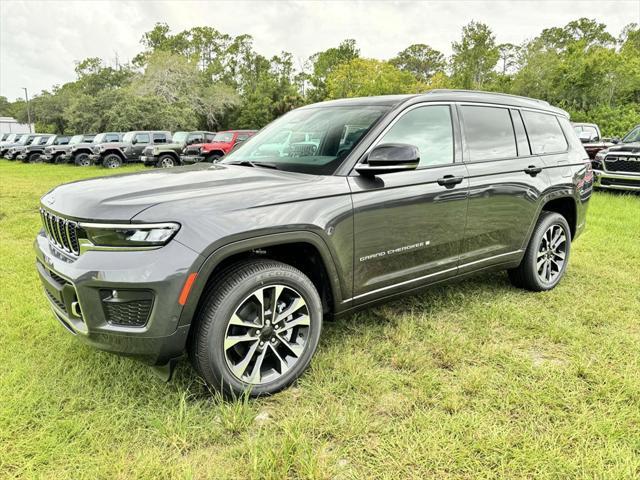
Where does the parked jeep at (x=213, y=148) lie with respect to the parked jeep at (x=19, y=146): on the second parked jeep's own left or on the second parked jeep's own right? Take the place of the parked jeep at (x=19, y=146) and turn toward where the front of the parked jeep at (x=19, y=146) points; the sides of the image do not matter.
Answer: on the second parked jeep's own left

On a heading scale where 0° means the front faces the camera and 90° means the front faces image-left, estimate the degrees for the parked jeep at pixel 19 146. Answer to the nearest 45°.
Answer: approximately 45°

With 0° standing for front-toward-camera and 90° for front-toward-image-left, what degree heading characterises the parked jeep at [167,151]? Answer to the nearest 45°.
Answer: approximately 45°

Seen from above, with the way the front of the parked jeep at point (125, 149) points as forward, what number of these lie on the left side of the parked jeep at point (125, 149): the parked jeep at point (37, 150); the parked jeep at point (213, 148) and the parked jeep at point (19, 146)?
1

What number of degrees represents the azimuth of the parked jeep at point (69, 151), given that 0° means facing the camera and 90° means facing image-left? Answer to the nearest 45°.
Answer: approximately 45°

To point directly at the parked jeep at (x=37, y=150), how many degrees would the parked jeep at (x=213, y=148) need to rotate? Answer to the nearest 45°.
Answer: approximately 90° to its right

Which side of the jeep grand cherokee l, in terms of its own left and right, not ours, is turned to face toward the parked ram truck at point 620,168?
back

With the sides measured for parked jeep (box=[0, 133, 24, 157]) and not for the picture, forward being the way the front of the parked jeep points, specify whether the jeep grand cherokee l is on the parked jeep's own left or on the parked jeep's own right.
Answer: on the parked jeep's own left

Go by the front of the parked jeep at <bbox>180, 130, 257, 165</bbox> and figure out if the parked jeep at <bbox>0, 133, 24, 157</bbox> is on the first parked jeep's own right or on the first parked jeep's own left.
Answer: on the first parked jeep's own right
